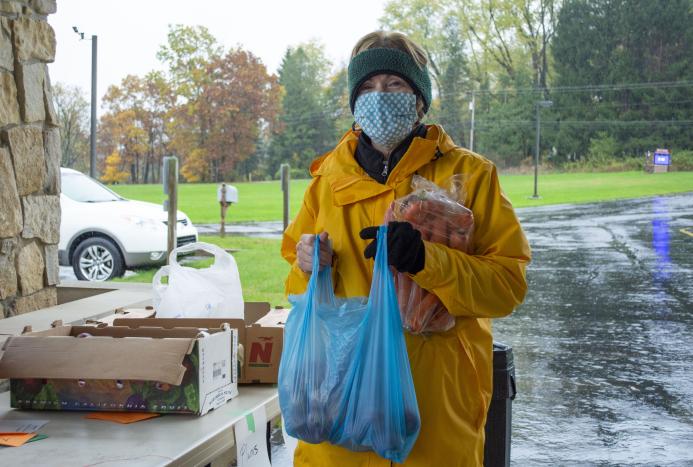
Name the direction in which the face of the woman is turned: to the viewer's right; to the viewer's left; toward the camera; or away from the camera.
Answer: toward the camera

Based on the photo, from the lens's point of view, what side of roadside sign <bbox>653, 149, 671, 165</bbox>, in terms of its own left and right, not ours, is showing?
front

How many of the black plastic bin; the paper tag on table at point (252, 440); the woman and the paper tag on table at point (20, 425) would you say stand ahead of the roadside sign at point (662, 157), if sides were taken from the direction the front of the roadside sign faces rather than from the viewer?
4

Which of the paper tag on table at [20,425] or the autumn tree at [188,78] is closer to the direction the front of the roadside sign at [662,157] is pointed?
the paper tag on table

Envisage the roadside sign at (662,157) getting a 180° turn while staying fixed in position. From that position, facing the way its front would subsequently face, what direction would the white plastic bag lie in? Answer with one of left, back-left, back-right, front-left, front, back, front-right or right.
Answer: back

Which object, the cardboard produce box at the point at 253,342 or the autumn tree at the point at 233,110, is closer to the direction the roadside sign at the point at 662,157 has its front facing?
the cardboard produce box

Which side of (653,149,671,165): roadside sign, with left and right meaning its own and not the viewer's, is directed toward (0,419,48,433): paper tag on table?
front

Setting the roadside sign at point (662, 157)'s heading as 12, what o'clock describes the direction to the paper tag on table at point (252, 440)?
The paper tag on table is roughly at 12 o'clock from the roadside sign.

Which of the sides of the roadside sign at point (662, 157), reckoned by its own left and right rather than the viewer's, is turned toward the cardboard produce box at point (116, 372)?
front

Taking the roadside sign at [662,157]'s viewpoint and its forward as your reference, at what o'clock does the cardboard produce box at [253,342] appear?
The cardboard produce box is roughly at 12 o'clock from the roadside sign.

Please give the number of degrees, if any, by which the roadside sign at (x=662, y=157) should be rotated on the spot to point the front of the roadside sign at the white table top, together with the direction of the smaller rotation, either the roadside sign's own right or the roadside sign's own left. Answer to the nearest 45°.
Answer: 0° — it already faces it

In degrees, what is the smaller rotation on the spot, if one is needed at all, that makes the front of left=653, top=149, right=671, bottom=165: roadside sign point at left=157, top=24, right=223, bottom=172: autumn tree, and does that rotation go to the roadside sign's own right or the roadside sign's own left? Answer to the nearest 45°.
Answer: approximately 45° to the roadside sign's own right

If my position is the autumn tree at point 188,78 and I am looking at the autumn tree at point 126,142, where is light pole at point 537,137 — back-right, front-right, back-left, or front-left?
back-left
